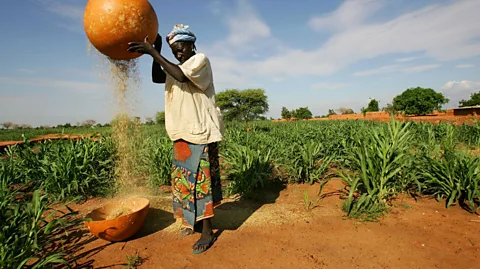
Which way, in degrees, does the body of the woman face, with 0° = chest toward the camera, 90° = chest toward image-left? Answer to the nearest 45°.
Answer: approximately 45°

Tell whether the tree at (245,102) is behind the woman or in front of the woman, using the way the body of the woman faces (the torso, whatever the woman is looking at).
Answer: behind
